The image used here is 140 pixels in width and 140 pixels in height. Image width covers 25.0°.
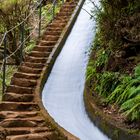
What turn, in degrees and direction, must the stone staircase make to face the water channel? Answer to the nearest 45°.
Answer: approximately 135° to its left

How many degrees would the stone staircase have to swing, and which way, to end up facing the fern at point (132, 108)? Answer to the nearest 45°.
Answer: approximately 45° to its left

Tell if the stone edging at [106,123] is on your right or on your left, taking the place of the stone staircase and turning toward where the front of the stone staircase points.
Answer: on your left

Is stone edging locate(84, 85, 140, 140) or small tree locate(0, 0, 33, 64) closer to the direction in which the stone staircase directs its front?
the stone edging

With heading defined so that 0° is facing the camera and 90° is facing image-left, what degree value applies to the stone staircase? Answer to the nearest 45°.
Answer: approximately 0°

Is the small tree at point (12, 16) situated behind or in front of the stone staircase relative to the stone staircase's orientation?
behind
